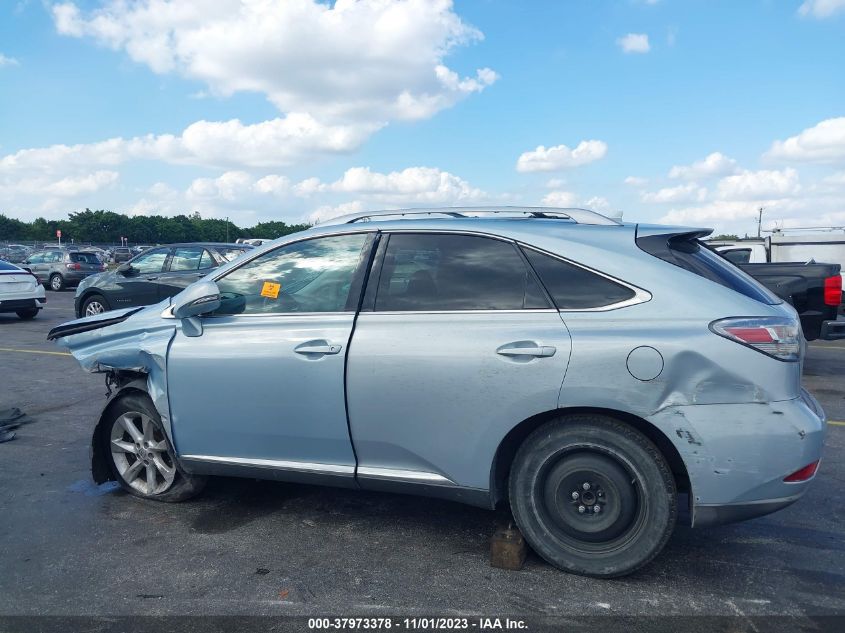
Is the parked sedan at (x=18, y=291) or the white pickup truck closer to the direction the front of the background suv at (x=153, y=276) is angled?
the parked sedan

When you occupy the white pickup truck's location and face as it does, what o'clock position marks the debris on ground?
The debris on ground is roughly at 10 o'clock from the white pickup truck.

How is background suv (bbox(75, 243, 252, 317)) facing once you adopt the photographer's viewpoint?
facing to the left of the viewer

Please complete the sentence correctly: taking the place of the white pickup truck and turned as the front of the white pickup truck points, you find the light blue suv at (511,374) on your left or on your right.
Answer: on your left

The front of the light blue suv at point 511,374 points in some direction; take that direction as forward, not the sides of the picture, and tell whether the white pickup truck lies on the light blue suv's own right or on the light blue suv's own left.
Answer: on the light blue suv's own right

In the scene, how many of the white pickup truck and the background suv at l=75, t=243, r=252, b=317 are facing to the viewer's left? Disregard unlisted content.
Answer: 2

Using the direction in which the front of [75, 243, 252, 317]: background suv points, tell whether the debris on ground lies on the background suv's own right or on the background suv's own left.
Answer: on the background suv's own left

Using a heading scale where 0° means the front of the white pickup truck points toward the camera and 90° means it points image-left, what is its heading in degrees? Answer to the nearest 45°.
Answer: approximately 90°

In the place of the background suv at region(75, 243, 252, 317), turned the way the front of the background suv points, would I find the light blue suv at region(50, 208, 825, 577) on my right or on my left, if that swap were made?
on my left

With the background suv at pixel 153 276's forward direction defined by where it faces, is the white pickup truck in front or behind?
behind

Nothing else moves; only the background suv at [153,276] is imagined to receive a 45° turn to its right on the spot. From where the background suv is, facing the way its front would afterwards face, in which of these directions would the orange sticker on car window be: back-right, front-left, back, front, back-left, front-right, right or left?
back-left

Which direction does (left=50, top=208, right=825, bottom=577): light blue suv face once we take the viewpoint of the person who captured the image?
facing away from the viewer and to the left of the viewer
